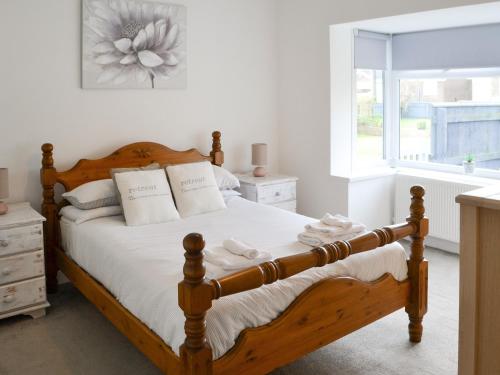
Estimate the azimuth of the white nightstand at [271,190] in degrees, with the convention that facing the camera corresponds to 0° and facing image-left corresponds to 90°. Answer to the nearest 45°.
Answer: approximately 315°

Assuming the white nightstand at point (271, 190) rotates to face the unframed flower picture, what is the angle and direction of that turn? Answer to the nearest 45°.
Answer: approximately 90° to its right

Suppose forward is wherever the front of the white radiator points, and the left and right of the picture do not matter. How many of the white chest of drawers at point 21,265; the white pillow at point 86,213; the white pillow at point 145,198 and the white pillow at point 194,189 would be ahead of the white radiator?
4

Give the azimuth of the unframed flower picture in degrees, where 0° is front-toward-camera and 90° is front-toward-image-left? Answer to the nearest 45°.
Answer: approximately 315°

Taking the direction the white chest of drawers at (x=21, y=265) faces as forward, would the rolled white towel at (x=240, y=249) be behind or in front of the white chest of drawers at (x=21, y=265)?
in front

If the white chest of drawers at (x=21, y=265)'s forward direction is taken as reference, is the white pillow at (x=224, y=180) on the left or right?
on its left

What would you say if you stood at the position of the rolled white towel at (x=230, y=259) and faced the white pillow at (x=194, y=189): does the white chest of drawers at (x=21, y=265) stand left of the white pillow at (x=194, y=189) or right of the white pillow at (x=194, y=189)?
left

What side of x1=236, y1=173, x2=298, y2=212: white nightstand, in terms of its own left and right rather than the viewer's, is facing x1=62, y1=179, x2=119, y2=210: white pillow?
right

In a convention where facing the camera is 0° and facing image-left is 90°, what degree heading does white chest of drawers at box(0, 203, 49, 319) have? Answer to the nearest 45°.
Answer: approximately 315°

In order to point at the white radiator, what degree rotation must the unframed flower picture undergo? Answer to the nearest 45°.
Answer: approximately 45° to its left
